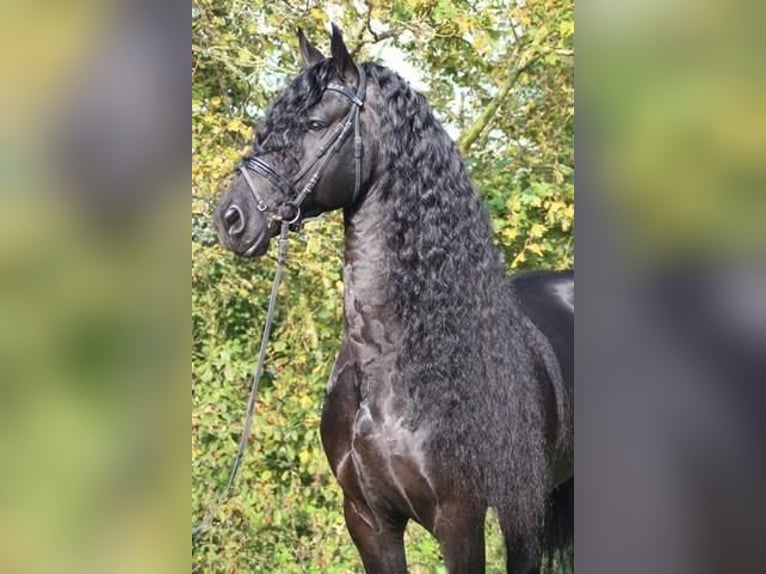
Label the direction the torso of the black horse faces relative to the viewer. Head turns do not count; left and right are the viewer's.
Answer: facing the viewer and to the left of the viewer
